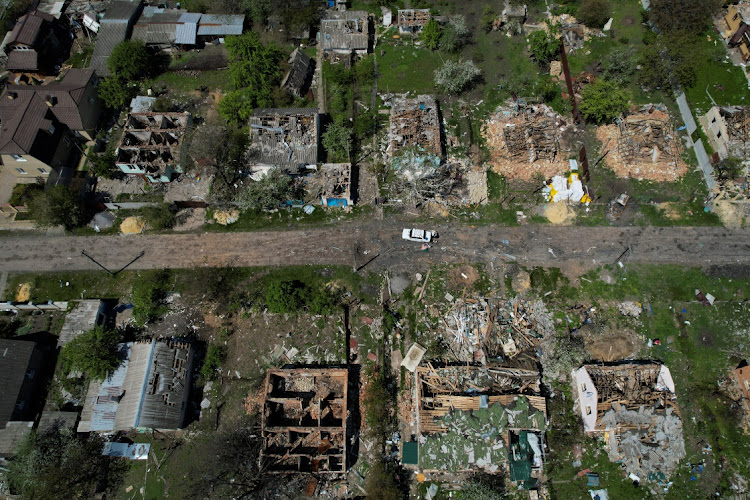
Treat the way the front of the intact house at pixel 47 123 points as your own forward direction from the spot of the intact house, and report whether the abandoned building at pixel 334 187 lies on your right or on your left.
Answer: on your left

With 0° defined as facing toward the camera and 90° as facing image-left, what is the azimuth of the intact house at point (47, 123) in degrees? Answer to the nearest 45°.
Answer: approximately 0°

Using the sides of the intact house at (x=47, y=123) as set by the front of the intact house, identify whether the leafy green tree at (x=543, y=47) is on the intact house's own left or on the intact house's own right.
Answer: on the intact house's own left

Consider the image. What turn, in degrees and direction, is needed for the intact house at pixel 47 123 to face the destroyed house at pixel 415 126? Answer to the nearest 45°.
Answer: approximately 45° to its left

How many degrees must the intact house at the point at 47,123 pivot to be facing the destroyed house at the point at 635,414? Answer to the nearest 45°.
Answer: approximately 45° to its left

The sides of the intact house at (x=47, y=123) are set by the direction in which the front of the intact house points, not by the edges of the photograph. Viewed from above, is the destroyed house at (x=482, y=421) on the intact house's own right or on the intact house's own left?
on the intact house's own left
